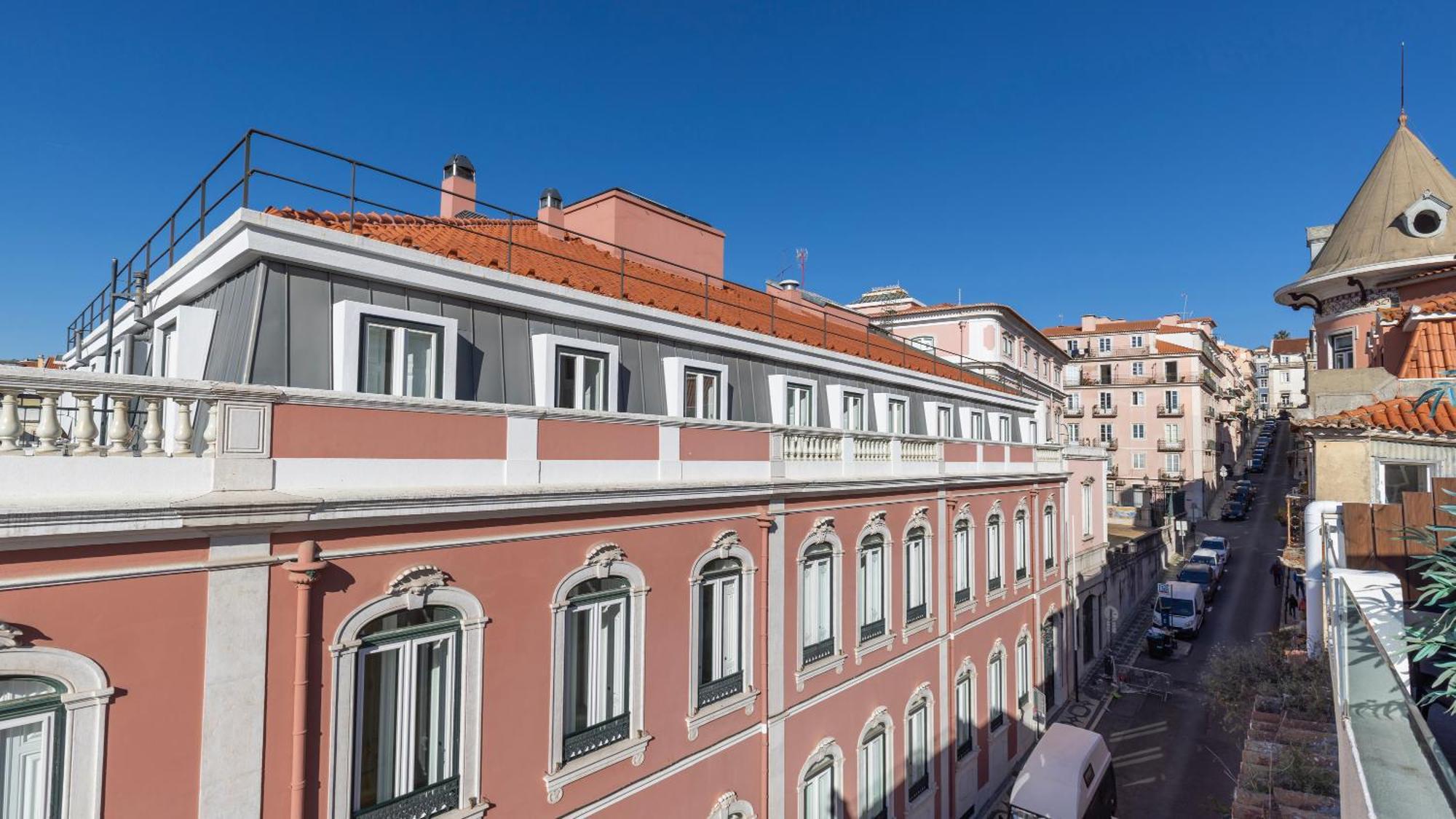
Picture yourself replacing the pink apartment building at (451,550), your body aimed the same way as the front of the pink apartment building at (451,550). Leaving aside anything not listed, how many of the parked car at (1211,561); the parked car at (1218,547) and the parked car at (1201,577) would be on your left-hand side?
3

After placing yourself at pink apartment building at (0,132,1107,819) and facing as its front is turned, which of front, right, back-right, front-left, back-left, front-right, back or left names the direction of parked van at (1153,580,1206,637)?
left

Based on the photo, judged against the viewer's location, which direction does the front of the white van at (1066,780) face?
facing the viewer and to the left of the viewer

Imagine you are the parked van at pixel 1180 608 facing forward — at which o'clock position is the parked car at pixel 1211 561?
the parked car at pixel 1211 561 is roughly at 5 o'clock from the parked van at pixel 1180 608.

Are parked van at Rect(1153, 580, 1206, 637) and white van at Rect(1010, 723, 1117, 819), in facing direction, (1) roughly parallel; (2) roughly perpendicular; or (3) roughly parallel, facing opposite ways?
roughly parallel

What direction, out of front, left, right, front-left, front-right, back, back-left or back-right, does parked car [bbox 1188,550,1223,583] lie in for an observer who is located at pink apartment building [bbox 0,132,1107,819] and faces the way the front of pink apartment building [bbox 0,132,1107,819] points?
left

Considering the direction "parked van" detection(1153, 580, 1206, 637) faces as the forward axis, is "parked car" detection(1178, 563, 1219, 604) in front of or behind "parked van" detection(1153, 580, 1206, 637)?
behind

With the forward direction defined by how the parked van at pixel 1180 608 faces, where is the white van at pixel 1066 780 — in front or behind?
in front

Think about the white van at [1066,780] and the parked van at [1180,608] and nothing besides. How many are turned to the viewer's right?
0

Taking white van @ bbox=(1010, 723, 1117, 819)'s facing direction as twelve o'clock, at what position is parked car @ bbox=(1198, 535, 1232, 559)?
The parked car is roughly at 5 o'clock from the white van.

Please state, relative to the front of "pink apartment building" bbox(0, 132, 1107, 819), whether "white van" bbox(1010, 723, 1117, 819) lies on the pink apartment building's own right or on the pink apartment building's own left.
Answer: on the pink apartment building's own left

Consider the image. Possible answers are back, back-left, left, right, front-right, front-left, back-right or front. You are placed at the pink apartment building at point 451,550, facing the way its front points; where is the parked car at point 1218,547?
left
